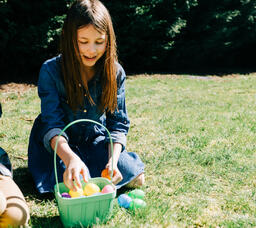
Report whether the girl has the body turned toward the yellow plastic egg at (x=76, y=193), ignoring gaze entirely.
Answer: yes

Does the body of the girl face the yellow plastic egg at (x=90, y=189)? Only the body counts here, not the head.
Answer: yes

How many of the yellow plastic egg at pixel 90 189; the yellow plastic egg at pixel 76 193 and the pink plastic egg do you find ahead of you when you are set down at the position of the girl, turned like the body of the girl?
3

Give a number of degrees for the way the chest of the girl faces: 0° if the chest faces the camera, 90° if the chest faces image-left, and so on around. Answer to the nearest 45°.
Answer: approximately 0°

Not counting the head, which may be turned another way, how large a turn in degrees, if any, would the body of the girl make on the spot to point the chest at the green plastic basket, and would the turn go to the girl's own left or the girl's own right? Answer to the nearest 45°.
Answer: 0° — they already face it

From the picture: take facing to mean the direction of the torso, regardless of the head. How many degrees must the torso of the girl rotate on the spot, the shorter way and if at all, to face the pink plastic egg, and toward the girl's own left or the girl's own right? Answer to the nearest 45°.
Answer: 0° — they already face it
